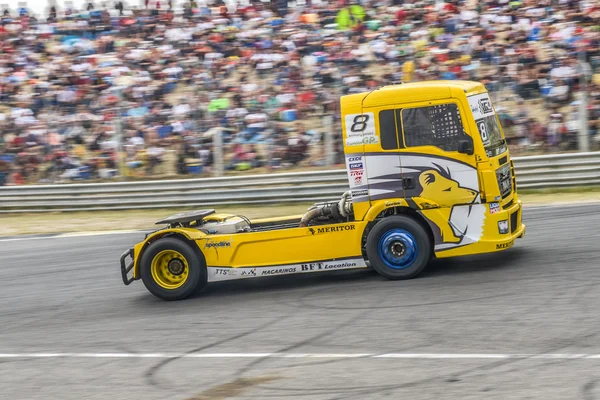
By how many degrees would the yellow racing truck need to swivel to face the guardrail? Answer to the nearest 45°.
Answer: approximately 90° to its left

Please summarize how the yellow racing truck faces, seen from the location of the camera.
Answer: facing to the right of the viewer
